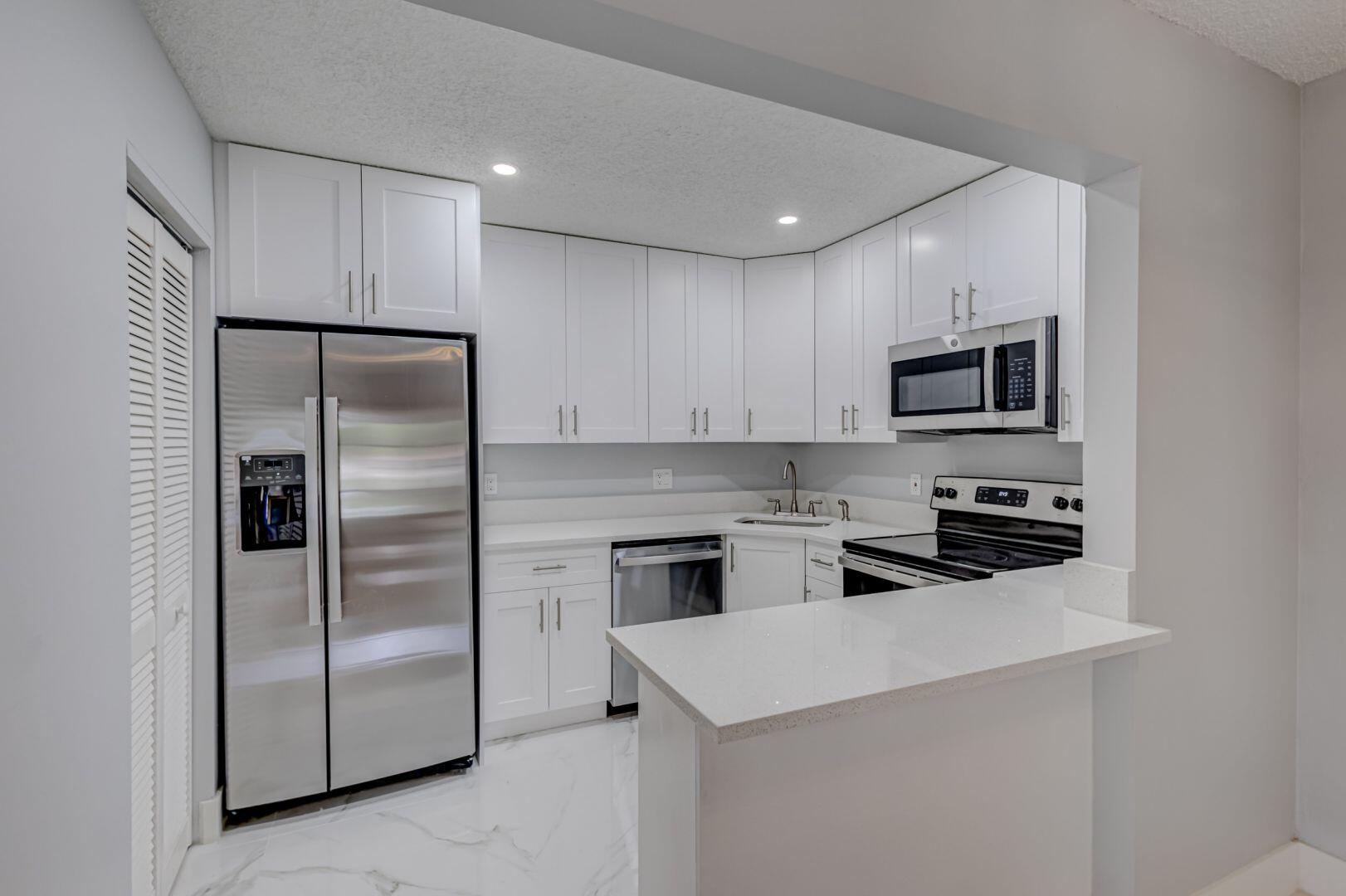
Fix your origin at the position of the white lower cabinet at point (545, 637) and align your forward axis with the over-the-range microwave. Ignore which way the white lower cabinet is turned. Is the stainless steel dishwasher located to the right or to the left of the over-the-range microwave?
left

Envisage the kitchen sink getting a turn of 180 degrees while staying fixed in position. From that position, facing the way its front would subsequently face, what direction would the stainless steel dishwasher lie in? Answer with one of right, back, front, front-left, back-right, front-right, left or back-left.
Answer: back-left

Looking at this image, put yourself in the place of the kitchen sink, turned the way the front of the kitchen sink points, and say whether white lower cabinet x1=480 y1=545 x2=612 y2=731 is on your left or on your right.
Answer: on your right

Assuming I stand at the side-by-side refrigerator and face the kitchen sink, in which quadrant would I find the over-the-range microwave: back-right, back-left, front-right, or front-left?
front-right

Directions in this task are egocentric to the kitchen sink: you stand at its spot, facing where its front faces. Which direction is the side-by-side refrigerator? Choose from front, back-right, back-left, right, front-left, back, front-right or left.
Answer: front-right

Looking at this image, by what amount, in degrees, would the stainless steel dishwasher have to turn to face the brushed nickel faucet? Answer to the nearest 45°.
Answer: approximately 90° to its left

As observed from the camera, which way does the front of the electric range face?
facing the viewer and to the left of the viewer

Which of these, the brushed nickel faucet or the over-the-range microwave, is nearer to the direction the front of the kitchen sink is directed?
the over-the-range microwave

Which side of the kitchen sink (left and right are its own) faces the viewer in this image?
front

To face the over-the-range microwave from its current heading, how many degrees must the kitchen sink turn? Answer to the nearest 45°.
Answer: approximately 45° to its left

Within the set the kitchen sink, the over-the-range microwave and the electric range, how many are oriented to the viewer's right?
0

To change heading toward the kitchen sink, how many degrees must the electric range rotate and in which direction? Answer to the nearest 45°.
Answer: approximately 90° to its right

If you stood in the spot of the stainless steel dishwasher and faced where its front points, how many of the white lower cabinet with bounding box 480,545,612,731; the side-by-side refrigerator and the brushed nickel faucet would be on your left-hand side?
1

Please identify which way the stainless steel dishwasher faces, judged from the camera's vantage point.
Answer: facing the viewer and to the right of the viewer

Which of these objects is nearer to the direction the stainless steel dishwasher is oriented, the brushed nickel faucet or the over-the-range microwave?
the over-the-range microwave

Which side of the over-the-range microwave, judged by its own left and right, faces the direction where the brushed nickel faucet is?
right

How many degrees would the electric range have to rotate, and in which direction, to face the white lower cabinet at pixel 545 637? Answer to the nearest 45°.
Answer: approximately 45° to its right
